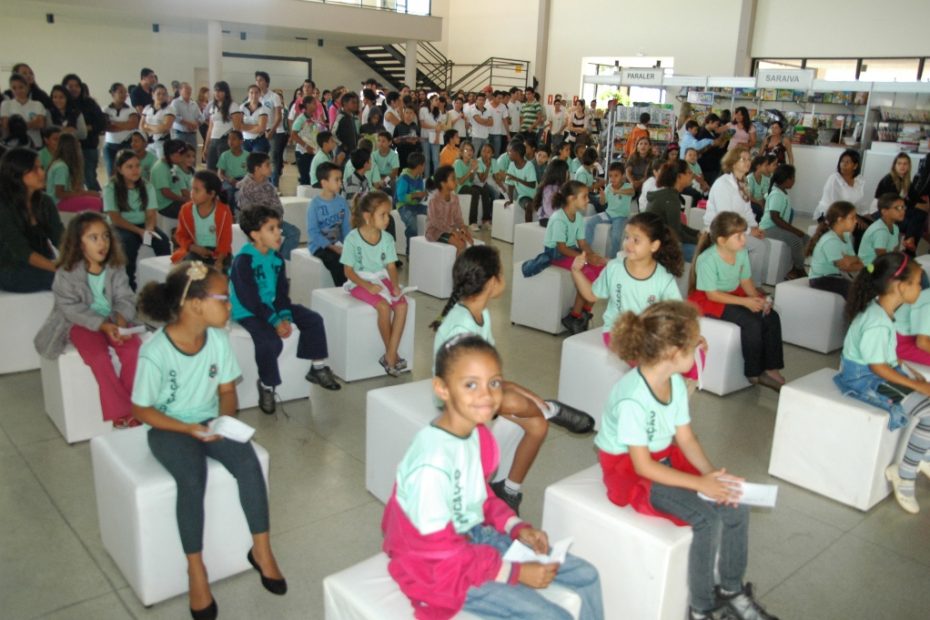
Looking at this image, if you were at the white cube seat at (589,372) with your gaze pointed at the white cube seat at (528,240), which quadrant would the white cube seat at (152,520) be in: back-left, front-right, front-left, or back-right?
back-left

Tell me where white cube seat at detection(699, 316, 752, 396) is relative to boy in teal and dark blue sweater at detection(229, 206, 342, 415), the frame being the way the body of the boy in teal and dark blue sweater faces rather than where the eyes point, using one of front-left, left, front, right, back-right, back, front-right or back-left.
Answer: front-left

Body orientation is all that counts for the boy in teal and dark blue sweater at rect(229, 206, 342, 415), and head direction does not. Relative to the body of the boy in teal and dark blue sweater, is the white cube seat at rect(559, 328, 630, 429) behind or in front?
in front

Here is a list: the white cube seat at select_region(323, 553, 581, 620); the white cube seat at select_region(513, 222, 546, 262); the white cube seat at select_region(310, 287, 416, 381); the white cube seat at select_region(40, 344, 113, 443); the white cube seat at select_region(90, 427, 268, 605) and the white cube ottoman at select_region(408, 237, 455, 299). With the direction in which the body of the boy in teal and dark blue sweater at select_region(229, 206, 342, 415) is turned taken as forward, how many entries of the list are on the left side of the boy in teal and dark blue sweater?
3

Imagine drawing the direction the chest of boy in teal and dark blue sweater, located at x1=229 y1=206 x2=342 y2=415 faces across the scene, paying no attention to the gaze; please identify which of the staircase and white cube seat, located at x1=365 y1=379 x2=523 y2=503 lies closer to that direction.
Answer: the white cube seat

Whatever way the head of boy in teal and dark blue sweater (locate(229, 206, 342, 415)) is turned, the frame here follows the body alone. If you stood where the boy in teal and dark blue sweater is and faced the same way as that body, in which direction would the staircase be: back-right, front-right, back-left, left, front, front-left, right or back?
back-left

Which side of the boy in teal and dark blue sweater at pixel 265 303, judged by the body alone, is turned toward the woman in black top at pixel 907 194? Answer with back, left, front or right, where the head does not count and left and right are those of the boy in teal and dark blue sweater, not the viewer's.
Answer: left

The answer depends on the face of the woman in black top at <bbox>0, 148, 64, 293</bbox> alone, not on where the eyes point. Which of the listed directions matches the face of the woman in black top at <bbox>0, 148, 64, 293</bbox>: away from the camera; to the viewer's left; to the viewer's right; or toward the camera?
to the viewer's right

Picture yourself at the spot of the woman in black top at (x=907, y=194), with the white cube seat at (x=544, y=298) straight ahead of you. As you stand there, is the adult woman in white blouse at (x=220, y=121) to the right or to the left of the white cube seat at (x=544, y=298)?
right

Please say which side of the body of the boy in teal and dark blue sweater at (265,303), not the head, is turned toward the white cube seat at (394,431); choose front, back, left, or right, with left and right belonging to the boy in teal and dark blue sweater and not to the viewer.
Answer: front

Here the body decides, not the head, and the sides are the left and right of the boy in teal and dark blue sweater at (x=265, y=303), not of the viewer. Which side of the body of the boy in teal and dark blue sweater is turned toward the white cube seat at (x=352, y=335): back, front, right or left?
left

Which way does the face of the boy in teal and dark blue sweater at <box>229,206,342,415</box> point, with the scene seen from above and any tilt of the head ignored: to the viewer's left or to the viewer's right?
to the viewer's right

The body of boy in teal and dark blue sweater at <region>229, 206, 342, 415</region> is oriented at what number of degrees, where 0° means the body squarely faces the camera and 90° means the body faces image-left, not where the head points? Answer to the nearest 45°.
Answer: approximately 315°

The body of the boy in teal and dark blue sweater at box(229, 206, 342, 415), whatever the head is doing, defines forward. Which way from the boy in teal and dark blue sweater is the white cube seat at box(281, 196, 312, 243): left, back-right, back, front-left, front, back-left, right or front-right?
back-left

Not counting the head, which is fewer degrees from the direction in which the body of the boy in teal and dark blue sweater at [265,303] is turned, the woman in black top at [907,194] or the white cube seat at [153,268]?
the woman in black top

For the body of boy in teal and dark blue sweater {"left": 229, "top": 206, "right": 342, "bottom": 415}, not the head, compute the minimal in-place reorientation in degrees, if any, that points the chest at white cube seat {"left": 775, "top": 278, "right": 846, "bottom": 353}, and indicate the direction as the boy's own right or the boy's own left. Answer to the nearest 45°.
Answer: approximately 45° to the boy's own left

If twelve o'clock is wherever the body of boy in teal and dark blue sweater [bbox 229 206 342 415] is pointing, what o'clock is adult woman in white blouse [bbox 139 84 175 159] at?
The adult woman in white blouse is roughly at 7 o'clock from the boy in teal and dark blue sweater.

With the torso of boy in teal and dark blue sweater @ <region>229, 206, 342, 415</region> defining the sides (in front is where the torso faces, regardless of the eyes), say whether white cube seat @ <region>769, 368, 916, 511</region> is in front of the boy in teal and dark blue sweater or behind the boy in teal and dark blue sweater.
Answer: in front

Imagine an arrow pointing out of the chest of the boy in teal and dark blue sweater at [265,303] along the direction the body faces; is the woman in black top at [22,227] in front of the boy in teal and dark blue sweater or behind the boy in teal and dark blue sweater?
behind

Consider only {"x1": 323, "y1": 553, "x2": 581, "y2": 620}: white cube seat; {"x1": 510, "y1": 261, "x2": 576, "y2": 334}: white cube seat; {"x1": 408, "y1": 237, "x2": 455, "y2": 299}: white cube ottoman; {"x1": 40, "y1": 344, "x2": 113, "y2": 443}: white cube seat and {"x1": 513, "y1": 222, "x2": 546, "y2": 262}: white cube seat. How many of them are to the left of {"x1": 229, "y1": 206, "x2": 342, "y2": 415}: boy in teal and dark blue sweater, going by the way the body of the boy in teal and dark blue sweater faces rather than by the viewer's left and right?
3
